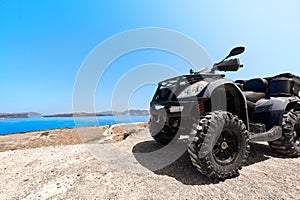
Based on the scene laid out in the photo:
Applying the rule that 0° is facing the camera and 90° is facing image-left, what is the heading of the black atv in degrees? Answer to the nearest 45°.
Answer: approximately 45°
